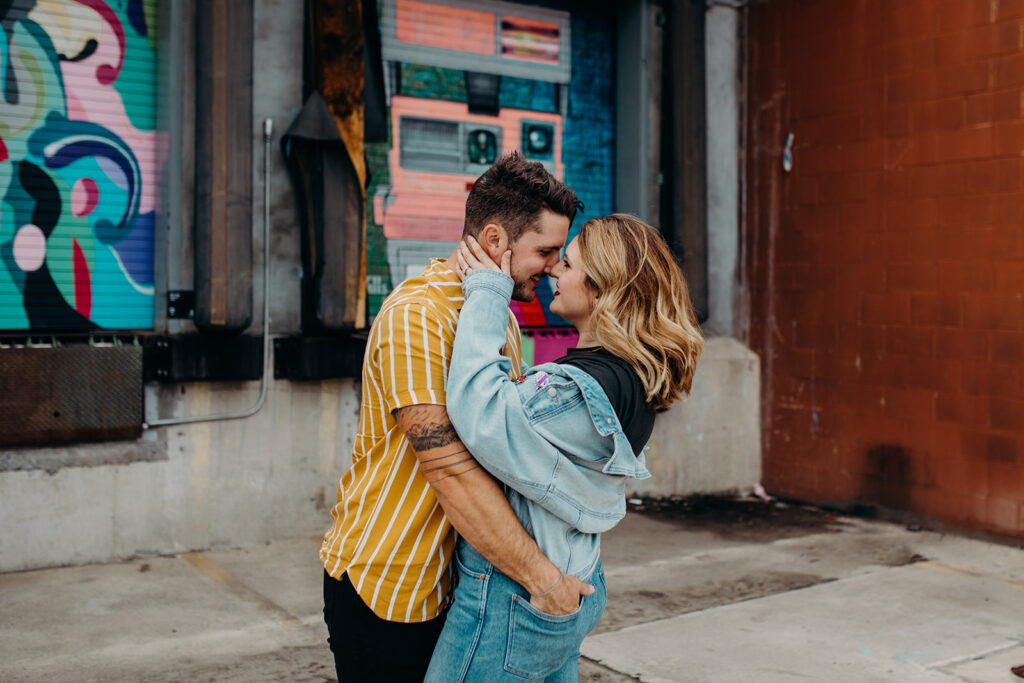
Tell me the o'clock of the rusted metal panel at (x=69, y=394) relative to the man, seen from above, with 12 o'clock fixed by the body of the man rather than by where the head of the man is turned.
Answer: The rusted metal panel is roughly at 8 o'clock from the man.

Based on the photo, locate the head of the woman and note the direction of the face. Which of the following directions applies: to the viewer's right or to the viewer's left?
to the viewer's left

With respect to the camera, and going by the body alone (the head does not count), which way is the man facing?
to the viewer's right

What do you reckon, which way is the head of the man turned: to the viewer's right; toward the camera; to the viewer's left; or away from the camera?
to the viewer's right

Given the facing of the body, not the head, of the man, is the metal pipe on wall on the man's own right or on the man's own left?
on the man's own left
